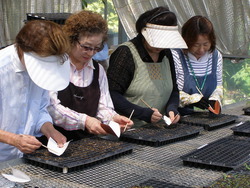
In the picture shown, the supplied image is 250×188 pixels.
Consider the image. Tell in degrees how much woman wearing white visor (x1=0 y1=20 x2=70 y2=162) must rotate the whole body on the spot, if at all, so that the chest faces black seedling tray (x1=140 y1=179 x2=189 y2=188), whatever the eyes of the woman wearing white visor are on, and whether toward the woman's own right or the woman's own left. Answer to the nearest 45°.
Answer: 0° — they already face it

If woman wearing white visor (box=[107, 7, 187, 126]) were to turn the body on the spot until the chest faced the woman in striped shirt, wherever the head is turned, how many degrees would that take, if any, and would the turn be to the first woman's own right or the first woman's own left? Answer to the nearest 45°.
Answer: approximately 90° to the first woman's own left

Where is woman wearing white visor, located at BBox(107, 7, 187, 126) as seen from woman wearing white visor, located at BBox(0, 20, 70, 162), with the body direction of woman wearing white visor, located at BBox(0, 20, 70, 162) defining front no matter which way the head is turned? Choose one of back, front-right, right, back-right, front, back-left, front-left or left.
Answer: left

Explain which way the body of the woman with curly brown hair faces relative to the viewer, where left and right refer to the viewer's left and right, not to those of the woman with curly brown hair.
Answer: facing the viewer and to the right of the viewer

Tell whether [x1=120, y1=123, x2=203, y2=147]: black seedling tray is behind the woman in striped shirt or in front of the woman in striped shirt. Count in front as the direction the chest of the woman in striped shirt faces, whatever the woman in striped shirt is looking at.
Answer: in front
